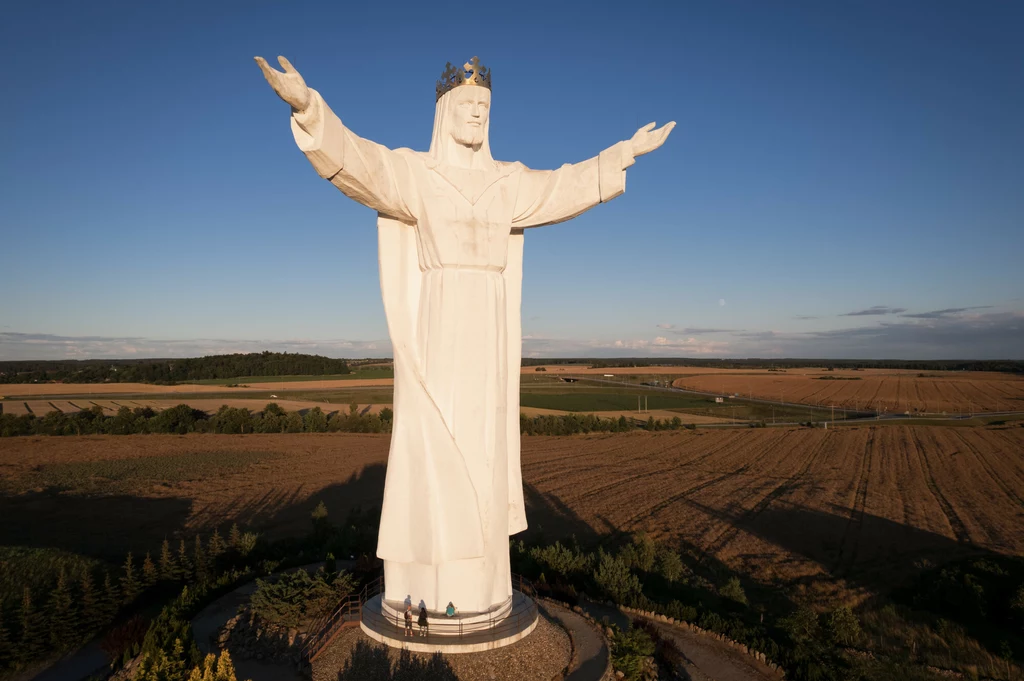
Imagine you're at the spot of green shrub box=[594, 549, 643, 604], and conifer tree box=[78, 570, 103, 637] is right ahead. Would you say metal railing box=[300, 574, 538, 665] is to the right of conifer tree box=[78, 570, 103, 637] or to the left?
left

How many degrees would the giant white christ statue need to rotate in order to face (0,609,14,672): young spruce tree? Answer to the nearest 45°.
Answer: approximately 135° to its right

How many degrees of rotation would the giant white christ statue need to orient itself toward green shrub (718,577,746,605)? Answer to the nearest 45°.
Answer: approximately 90° to its left

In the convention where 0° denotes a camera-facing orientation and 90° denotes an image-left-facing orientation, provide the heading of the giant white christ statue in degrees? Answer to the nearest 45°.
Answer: approximately 315°

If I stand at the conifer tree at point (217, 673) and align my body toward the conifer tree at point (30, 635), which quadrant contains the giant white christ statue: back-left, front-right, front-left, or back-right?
back-right
